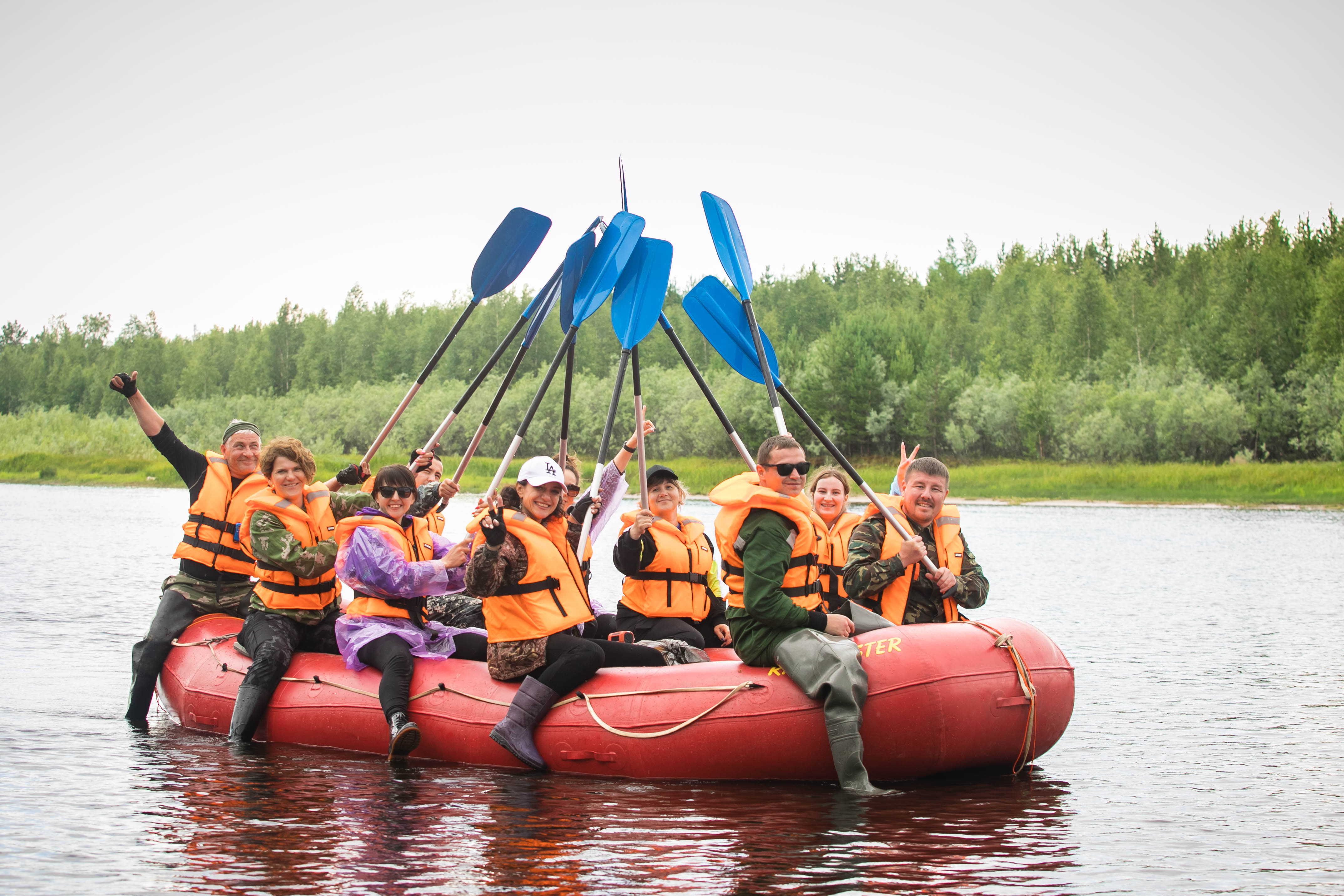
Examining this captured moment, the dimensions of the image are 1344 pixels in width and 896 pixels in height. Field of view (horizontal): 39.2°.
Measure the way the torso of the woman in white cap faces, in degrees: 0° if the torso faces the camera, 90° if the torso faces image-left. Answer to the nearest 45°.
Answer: approximately 315°

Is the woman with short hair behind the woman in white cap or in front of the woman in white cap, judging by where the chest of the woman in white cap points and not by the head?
behind
